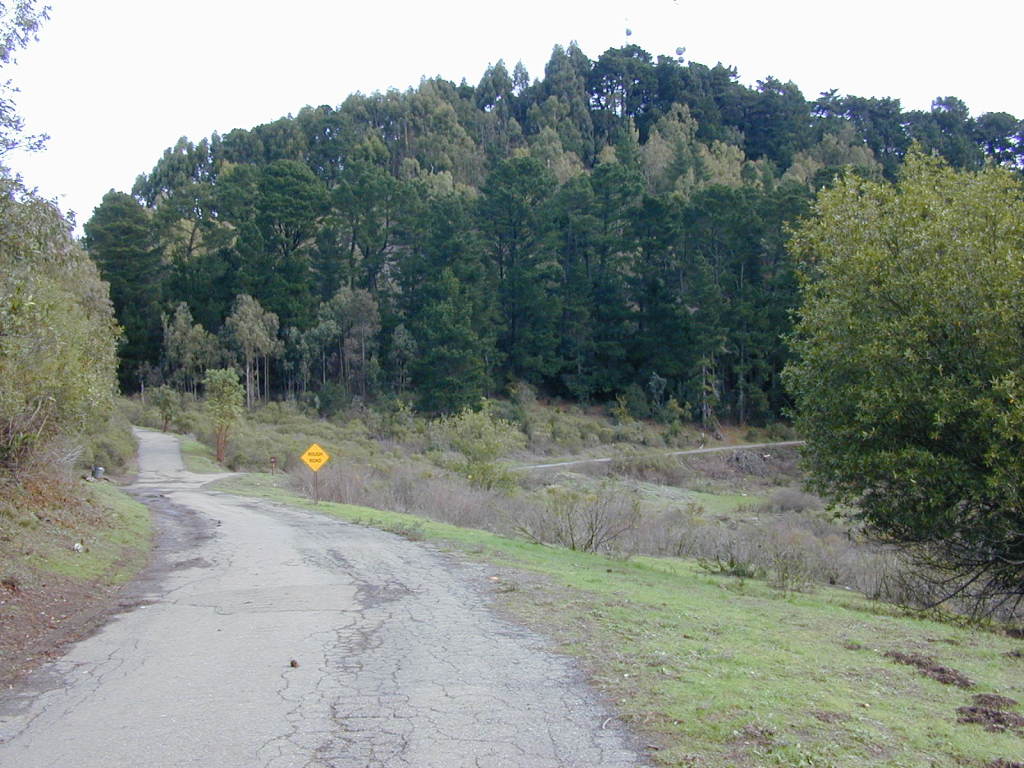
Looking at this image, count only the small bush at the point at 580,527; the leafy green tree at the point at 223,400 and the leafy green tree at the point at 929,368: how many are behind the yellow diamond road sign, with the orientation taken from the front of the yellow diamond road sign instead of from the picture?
1

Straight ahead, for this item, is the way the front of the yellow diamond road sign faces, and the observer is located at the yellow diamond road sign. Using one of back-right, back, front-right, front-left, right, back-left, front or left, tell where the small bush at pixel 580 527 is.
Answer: front-left

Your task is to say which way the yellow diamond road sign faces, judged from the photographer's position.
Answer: facing the viewer

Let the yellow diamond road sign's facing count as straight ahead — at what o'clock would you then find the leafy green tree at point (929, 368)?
The leafy green tree is roughly at 11 o'clock from the yellow diamond road sign.

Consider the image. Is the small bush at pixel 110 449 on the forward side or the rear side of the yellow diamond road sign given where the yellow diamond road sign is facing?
on the rear side

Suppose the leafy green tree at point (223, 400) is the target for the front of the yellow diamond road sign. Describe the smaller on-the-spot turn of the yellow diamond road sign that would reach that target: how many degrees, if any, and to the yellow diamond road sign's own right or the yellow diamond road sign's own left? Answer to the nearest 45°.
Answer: approximately 180°
